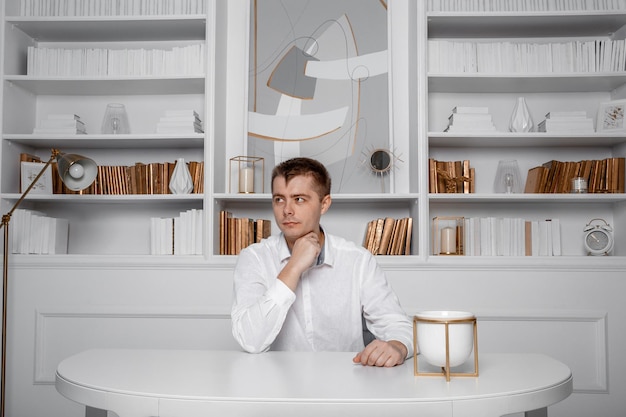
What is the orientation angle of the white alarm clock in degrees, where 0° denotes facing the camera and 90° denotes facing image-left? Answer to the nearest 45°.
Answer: approximately 0°

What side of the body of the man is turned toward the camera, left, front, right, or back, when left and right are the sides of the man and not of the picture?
front

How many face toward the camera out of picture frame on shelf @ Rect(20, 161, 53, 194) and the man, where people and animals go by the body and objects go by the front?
2

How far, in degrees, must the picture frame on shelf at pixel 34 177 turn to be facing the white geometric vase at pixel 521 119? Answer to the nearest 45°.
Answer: approximately 45° to its left

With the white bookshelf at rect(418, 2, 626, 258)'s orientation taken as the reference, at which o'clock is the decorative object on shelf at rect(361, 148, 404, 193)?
The decorative object on shelf is roughly at 2 o'clock from the white bookshelf.

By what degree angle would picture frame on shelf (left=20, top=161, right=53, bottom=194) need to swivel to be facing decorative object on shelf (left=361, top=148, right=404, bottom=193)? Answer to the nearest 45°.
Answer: approximately 45° to its left

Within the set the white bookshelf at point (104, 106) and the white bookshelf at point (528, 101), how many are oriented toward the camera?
2

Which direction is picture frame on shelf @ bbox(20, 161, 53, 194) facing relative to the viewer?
toward the camera

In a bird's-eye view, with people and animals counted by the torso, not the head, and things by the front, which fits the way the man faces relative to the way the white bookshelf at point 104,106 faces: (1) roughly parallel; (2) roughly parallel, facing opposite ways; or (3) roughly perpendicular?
roughly parallel

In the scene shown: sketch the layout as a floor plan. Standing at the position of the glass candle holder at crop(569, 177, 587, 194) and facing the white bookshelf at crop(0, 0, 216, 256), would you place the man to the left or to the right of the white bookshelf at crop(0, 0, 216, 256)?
left

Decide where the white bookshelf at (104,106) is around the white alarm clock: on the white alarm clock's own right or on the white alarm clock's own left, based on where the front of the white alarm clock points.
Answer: on the white alarm clock's own right

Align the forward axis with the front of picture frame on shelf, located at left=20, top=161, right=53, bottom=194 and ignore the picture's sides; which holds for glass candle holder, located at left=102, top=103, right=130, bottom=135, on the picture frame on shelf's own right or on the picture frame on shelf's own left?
on the picture frame on shelf's own left

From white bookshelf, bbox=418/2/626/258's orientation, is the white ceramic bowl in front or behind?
in front
